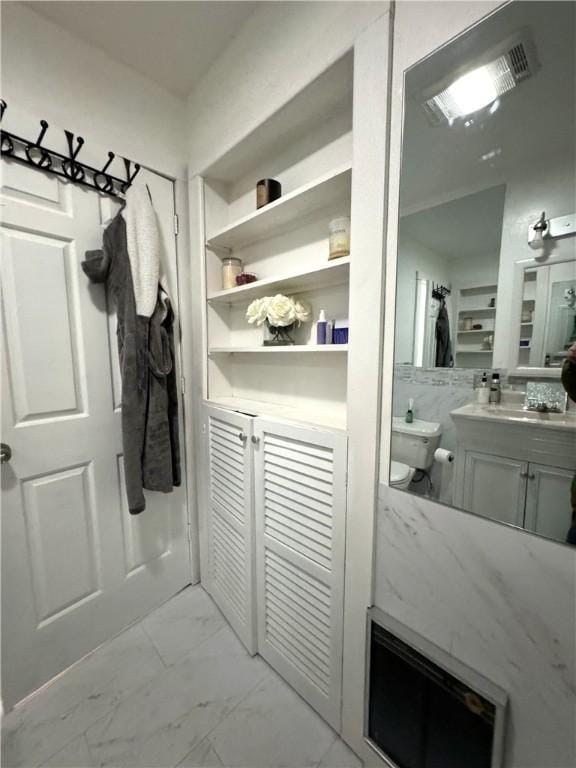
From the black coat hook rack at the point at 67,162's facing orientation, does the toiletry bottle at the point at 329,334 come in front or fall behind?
in front

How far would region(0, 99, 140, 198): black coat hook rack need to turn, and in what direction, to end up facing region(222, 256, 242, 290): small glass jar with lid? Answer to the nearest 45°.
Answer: approximately 45° to its left

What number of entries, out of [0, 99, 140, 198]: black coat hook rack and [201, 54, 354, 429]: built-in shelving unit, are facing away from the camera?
0

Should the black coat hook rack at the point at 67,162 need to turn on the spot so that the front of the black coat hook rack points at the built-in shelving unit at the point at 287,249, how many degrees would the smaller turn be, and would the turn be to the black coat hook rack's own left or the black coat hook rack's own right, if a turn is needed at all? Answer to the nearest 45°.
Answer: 0° — it already faces it

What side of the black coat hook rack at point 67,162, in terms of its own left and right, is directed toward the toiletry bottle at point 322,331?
front

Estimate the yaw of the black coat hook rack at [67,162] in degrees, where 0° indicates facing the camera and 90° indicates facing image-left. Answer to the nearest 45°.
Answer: approximately 315°

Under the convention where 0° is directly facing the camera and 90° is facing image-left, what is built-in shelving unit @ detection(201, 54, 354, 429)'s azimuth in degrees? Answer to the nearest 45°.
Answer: approximately 45°

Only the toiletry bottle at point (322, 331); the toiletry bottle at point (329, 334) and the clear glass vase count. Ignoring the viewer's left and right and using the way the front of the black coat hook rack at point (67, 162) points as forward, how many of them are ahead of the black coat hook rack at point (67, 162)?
3

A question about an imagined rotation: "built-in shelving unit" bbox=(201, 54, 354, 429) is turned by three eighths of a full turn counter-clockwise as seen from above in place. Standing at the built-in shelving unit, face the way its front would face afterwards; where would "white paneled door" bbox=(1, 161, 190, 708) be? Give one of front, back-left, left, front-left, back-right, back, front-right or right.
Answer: back

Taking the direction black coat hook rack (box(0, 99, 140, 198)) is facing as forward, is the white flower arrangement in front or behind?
in front
